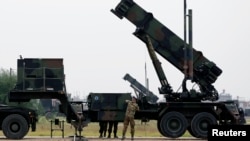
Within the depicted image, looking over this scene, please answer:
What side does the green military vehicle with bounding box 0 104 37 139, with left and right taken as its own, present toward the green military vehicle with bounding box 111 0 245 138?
back

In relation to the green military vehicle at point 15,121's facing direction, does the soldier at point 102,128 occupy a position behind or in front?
behind

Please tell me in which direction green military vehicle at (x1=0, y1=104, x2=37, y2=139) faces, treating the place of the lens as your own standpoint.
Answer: facing to the left of the viewer
